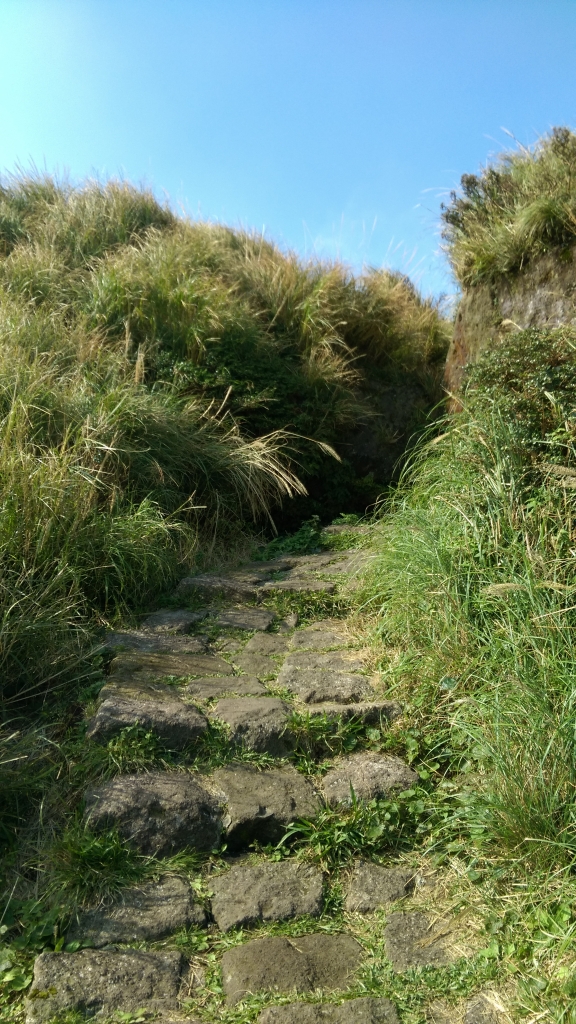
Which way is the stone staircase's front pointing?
toward the camera
